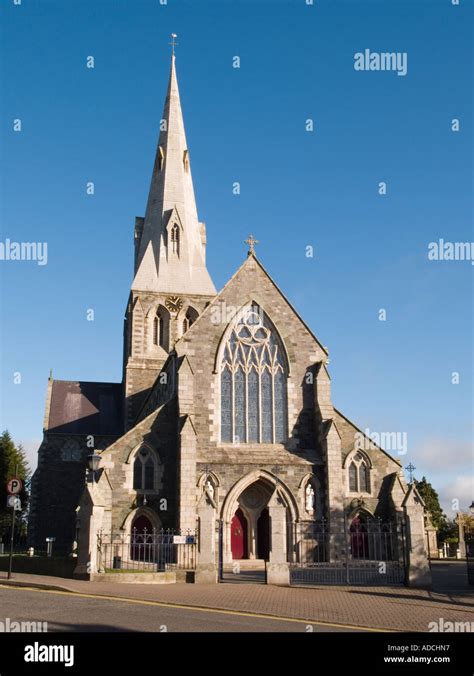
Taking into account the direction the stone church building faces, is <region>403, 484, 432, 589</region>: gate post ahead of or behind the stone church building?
ahead

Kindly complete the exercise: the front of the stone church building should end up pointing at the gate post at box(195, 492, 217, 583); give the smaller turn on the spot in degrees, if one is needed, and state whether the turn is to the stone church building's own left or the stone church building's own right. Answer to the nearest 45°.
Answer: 0° — it already faces it

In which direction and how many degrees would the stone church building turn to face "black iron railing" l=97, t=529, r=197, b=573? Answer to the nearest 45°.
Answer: approximately 45° to its right

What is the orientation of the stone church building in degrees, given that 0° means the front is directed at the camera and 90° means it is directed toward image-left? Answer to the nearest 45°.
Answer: approximately 0°
